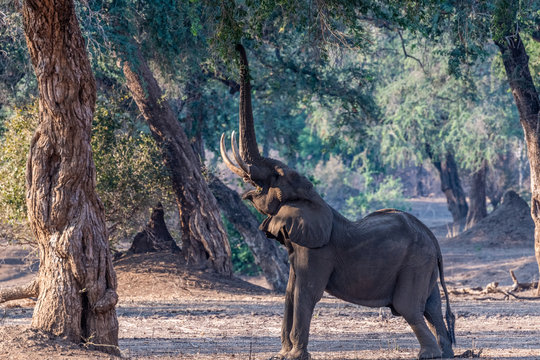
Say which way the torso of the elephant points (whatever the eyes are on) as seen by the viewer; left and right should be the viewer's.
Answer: facing to the left of the viewer

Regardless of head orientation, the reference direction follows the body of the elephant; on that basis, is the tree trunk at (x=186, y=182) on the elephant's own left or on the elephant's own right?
on the elephant's own right

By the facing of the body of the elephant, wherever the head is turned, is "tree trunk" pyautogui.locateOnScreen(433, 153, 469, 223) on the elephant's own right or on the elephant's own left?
on the elephant's own right

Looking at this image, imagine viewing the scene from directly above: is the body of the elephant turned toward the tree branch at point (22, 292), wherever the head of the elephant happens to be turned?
yes

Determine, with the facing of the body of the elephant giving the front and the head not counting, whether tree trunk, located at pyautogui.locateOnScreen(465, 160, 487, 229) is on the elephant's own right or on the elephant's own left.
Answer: on the elephant's own right

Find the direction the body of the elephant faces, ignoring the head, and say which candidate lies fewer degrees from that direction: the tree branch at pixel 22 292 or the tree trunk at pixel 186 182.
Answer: the tree branch
